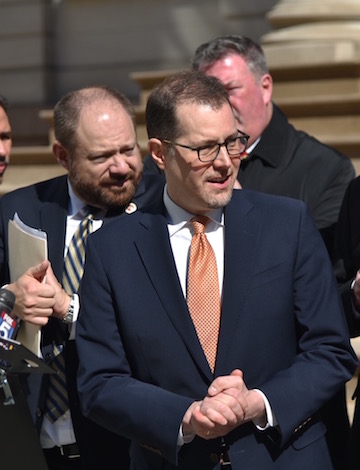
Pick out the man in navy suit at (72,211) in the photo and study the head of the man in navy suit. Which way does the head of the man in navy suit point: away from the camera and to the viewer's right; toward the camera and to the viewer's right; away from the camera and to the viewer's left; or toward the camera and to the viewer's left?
toward the camera and to the viewer's right

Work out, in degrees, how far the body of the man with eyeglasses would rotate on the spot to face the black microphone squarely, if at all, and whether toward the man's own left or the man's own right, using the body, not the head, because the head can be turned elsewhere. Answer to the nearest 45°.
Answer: approximately 90° to the man's own right

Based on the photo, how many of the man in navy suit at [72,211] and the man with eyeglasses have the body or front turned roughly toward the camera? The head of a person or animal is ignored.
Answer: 2

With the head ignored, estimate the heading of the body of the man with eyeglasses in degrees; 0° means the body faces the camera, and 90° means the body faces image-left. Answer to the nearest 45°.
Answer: approximately 0°

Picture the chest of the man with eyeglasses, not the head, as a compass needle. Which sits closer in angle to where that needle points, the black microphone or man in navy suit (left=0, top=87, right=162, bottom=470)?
the black microphone

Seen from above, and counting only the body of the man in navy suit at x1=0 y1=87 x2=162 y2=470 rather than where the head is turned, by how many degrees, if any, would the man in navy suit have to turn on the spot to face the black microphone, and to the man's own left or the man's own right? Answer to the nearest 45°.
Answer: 0° — they already face it

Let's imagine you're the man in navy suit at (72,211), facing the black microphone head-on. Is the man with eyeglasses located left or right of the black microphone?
left

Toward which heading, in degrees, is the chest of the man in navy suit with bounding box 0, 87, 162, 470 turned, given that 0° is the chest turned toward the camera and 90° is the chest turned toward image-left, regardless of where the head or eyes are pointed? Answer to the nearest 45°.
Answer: approximately 0°
